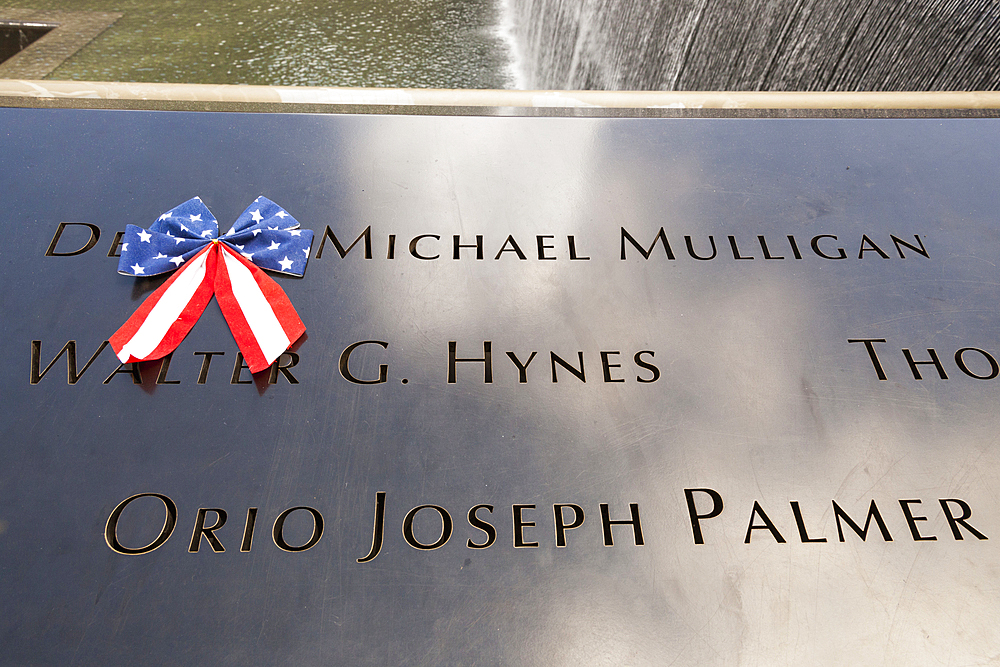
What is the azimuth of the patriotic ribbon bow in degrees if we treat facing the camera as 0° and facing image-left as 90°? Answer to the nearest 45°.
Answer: approximately 0°
